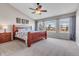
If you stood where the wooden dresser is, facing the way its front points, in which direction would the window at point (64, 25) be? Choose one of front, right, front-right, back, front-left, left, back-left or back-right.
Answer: front-left

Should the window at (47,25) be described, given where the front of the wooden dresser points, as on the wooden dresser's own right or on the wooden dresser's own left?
on the wooden dresser's own left

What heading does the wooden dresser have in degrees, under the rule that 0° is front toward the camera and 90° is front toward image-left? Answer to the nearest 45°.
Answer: approximately 315°
